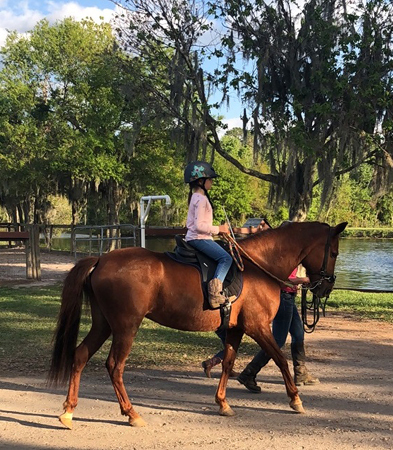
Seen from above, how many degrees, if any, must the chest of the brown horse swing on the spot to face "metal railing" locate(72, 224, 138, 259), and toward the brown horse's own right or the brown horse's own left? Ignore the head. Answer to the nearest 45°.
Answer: approximately 90° to the brown horse's own left

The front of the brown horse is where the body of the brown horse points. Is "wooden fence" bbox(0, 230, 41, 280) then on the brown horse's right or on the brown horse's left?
on the brown horse's left

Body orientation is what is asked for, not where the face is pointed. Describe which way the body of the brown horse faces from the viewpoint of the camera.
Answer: to the viewer's right

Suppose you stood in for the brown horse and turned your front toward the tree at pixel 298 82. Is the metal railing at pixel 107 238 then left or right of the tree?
left

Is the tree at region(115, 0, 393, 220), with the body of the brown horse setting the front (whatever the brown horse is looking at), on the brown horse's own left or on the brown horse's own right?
on the brown horse's own left
